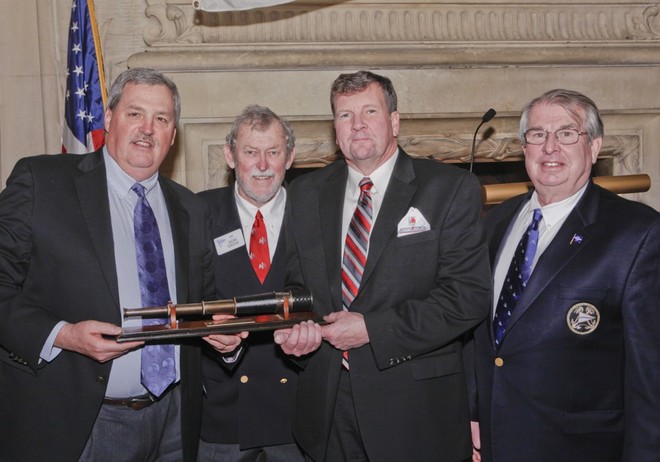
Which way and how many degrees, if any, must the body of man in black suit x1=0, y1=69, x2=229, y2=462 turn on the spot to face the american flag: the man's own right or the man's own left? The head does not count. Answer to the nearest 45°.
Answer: approximately 135° to the man's own left

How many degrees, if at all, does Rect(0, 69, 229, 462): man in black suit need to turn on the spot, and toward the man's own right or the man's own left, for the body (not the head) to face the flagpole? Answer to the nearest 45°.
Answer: approximately 135° to the man's own left

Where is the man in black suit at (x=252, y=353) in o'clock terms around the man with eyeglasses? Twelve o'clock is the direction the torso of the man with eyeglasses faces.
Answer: The man in black suit is roughly at 2 o'clock from the man with eyeglasses.

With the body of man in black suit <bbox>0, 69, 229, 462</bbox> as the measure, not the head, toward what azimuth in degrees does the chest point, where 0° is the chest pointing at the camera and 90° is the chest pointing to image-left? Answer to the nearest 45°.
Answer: approximately 315°

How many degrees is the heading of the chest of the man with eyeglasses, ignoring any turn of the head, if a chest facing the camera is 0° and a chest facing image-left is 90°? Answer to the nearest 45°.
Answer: approximately 45°

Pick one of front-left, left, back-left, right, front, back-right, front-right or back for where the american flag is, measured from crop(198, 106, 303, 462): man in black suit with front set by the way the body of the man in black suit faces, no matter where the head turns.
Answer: back-right

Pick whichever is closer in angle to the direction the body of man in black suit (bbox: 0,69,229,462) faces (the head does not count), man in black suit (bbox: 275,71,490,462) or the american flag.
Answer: the man in black suit
